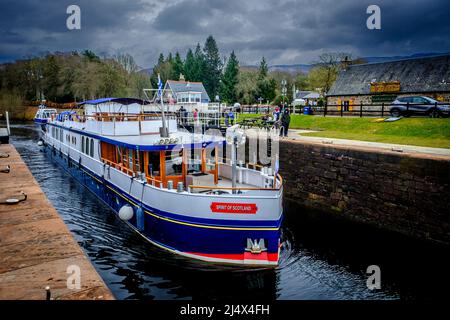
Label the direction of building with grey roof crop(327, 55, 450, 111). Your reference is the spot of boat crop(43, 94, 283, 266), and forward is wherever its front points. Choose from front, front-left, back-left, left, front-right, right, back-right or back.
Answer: left

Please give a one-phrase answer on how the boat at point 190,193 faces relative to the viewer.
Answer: facing the viewer and to the right of the viewer

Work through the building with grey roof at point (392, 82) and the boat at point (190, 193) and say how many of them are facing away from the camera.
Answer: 0

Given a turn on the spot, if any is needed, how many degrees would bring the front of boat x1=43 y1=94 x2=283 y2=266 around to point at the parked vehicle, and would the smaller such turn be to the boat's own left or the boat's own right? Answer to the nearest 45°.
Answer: approximately 90° to the boat's own left

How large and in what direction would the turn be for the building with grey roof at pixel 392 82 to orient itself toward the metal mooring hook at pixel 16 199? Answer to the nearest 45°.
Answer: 0° — it already faces it

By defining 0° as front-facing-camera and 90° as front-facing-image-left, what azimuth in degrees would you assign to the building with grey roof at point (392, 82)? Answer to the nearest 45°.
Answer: approximately 0°

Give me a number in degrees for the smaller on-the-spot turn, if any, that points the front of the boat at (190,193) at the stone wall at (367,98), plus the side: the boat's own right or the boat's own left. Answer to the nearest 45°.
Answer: approximately 90° to the boat's own left

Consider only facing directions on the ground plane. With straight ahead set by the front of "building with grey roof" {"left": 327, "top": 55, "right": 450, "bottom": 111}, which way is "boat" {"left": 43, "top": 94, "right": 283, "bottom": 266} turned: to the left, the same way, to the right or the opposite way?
to the left

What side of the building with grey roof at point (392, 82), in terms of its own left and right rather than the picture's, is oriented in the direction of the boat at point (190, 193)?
front
